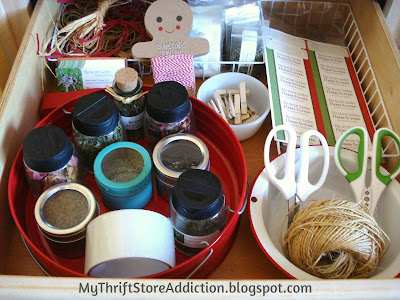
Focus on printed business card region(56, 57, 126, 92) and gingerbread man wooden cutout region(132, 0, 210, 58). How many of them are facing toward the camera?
2

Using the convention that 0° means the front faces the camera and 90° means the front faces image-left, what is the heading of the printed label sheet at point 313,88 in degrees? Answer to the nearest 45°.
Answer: approximately 0°

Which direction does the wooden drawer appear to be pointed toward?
toward the camera

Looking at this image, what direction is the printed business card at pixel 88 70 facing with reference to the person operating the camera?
facing the viewer

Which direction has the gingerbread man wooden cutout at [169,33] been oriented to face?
toward the camera

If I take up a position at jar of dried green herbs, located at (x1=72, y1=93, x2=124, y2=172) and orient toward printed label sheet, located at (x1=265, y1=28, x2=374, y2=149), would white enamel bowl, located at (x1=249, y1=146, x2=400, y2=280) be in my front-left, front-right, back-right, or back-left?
front-right

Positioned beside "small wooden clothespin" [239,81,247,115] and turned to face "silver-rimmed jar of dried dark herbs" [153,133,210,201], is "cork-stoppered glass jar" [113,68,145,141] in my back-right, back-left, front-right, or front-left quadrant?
front-right
